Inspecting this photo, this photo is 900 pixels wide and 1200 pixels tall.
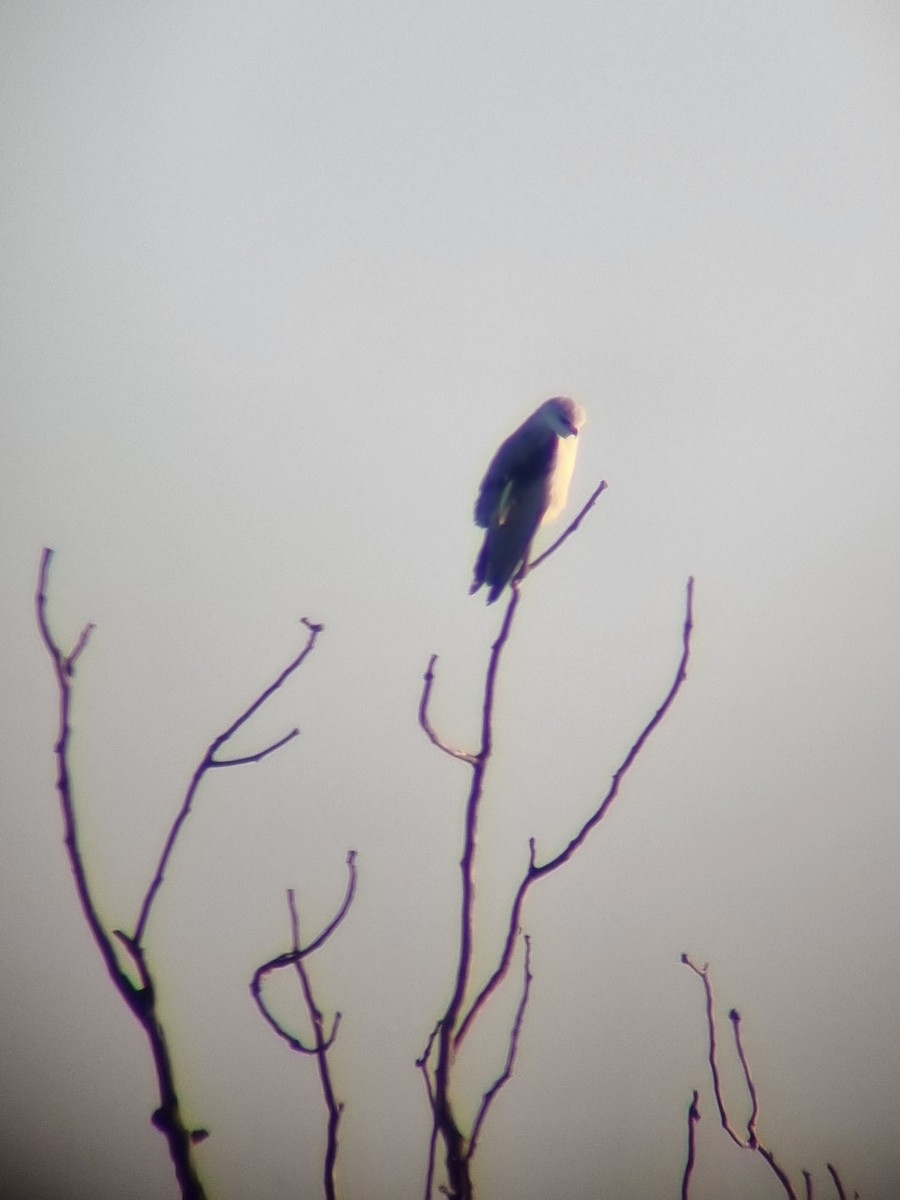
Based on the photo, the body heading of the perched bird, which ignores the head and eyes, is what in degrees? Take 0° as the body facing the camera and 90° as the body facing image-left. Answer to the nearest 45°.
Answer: approximately 270°
